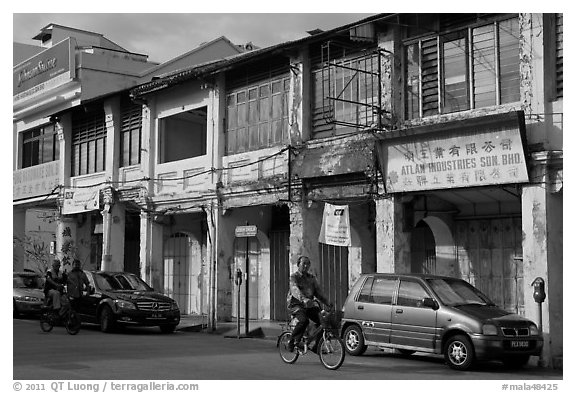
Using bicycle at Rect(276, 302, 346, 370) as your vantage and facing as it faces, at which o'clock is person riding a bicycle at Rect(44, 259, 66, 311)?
The person riding a bicycle is roughly at 6 o'clock from the bicycle.

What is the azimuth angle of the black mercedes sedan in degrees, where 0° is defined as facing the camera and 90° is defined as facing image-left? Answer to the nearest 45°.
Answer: approximately 315°

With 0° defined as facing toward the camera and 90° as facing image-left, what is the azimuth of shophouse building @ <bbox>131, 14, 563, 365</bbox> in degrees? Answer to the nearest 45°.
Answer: approximately 45°

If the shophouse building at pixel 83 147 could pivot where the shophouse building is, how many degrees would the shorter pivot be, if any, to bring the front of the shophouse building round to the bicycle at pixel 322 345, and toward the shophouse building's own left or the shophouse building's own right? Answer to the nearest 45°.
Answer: approximately 45° to the shophouse building's own left

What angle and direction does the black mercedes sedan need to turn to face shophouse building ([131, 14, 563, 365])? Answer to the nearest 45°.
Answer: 0° — it already faces it

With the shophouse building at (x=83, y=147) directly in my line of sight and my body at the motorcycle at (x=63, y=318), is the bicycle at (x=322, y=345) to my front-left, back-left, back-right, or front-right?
back-right

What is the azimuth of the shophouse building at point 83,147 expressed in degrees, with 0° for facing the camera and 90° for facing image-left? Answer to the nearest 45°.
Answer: approximately 45°

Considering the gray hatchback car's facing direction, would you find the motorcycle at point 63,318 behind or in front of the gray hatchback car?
behind
